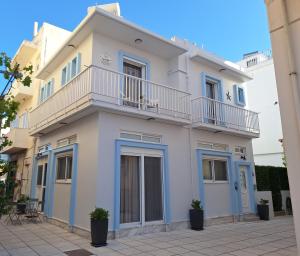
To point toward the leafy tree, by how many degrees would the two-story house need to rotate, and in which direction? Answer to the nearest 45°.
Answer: approximately 90° to its right

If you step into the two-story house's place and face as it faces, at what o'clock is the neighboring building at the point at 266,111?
The neighboring building is roughly at 9 o'clock from the two-story house.

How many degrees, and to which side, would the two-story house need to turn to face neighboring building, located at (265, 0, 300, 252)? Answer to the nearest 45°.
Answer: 0° — it already faces it

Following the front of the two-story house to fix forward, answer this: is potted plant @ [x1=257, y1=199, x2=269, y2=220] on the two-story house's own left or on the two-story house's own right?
on the two-story house's own left

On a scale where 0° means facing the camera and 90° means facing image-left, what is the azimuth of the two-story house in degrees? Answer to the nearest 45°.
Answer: approximately 315°

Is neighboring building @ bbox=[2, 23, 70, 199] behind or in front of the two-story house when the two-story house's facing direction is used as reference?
behind

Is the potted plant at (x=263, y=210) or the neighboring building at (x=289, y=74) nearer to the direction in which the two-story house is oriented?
the neighboring building
